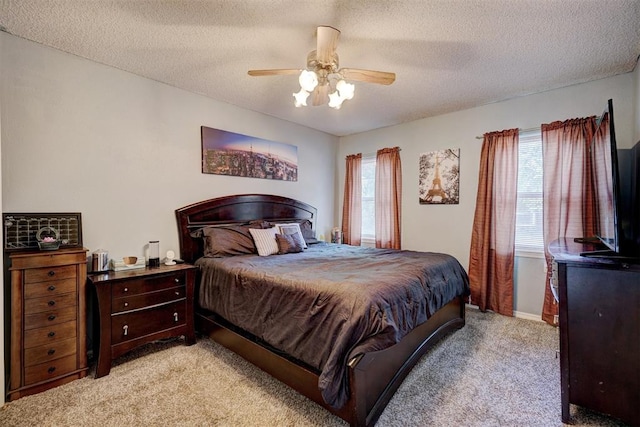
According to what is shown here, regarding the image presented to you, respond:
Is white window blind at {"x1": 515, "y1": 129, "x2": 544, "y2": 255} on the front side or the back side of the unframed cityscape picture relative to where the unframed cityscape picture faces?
on the front side

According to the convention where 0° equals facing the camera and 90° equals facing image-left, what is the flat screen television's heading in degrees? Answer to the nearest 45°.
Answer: approximately 90°

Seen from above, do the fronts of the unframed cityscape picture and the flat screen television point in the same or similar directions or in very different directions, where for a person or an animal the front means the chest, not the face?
very different directions

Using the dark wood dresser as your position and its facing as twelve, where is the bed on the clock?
The bed is roughly at 11 o'clock from the dark wood dresser.

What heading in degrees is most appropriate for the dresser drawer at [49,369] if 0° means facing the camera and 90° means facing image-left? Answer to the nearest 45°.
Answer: approximately 315°

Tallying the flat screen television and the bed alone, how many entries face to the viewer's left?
1

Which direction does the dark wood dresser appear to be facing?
to the viewer's left

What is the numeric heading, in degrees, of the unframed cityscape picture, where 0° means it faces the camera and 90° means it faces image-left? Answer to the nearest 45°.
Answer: approximately 315°

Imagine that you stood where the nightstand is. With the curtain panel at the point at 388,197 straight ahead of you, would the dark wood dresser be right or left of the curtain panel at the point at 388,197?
right
